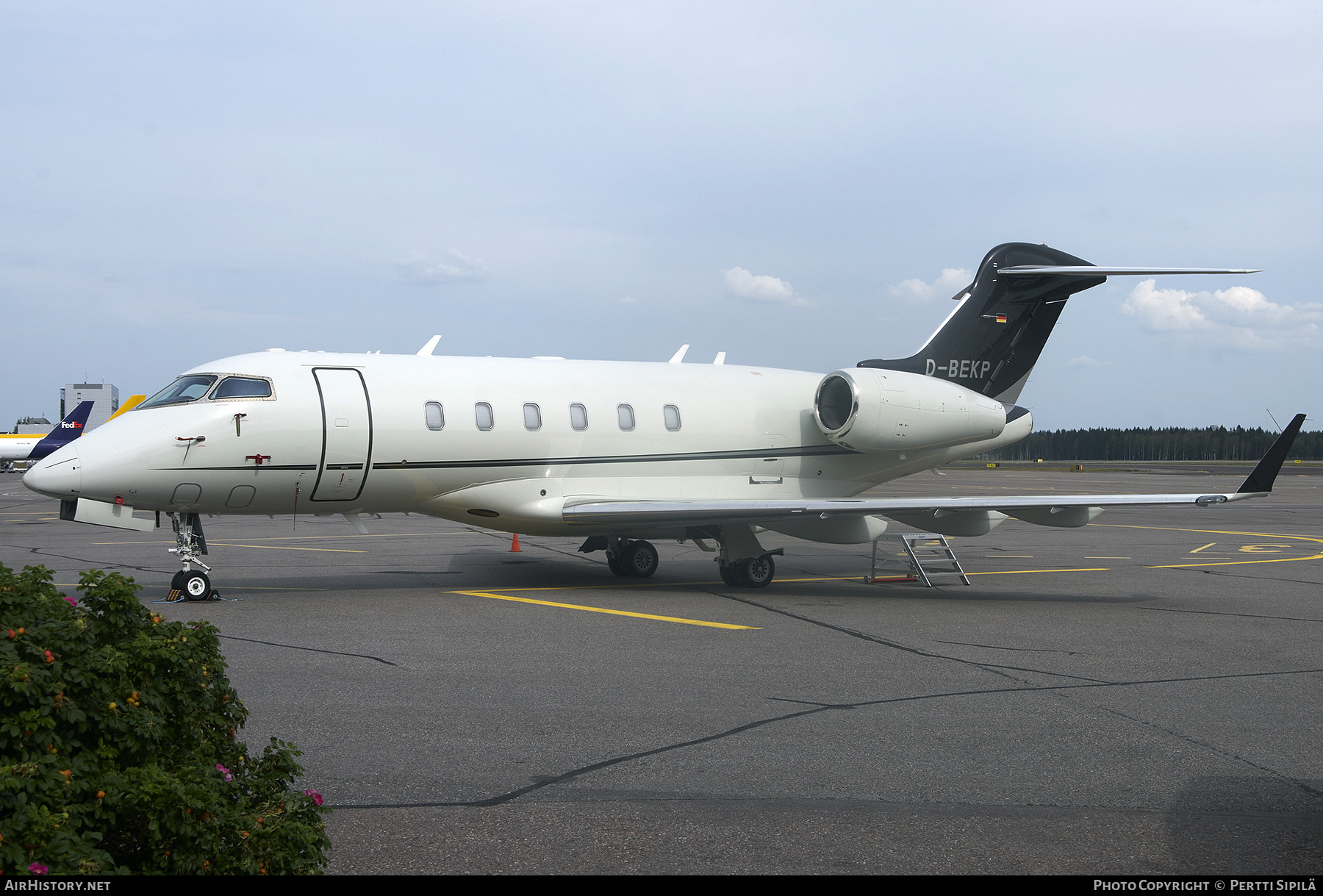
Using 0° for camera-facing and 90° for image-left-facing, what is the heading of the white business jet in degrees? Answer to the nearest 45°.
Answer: approximately 45°
